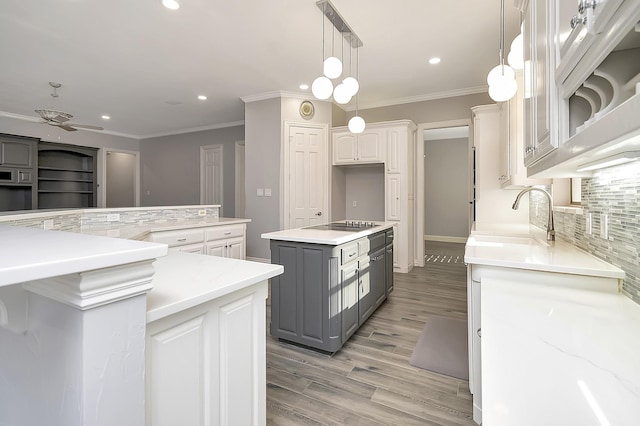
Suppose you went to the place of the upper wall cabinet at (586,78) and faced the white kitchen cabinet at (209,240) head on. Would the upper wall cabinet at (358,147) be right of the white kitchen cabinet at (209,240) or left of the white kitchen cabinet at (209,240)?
right

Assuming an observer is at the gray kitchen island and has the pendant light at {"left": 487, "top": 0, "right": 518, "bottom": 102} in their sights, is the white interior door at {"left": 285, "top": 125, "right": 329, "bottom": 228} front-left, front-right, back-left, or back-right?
back-left

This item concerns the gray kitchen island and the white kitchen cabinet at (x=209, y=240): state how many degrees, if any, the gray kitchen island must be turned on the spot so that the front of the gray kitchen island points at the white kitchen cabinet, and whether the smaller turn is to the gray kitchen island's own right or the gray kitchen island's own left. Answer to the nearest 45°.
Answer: approximately 180°

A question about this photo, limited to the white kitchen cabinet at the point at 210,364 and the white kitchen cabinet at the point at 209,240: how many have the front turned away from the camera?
0

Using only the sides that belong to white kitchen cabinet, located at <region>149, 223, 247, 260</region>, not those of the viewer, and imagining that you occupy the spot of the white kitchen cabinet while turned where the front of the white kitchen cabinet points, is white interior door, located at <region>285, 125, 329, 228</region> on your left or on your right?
on your left

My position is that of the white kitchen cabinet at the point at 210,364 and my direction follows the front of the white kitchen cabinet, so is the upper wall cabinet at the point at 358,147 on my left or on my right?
on my left

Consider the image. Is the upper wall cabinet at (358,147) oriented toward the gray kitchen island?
yes

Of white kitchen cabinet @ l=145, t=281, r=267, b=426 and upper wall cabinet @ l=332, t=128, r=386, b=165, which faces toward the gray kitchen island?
the upper wall cabinet

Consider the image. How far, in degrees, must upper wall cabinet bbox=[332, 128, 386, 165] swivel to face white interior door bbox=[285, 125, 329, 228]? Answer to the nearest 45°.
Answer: approximately 90° to its right

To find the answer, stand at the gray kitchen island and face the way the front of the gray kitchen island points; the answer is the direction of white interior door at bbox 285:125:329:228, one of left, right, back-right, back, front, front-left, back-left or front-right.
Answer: back-left

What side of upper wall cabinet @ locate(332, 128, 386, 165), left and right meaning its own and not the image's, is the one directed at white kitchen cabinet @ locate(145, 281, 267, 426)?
front

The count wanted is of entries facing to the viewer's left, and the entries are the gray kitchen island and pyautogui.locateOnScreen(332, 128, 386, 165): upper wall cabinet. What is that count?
0
